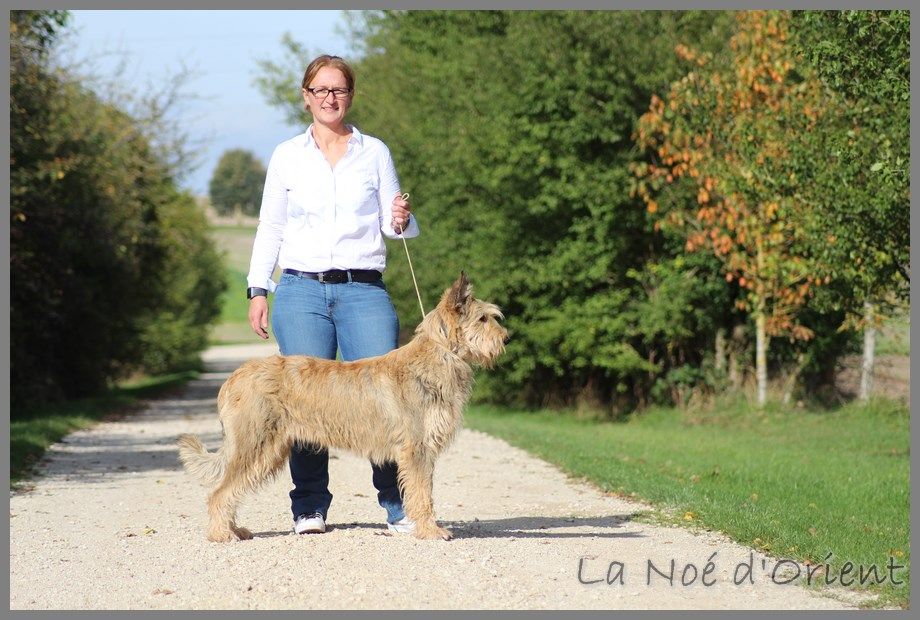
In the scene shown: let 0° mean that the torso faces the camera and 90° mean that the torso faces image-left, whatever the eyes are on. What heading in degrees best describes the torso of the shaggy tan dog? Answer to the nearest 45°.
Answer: approximately 270°

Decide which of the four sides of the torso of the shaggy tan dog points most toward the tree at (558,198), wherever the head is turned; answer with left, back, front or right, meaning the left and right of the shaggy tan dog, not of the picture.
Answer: left

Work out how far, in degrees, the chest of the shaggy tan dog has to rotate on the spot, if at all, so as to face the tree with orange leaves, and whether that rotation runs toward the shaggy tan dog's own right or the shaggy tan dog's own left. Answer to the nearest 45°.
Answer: approximately 45° to the shaggy tan dog's own left

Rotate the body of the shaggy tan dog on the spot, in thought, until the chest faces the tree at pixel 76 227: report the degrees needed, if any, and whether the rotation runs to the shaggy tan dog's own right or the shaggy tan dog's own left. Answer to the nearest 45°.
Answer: approximately 90° to the shaggy tan dog's own left

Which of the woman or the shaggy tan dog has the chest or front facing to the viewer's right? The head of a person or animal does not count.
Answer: the shaggy tan dog

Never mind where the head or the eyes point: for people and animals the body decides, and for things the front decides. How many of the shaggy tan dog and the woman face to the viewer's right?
1

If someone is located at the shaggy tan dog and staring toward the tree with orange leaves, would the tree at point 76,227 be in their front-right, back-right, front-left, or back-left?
front-left

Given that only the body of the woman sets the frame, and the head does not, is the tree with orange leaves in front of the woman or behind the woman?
behind

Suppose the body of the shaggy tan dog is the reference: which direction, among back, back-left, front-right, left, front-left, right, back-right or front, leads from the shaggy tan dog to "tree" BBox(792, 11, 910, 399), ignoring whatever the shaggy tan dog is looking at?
front-left

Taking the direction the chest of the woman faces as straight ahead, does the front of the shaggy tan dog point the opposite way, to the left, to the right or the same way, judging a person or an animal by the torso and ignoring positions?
to the left

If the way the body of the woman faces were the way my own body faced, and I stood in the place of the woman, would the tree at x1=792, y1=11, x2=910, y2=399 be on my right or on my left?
on my left

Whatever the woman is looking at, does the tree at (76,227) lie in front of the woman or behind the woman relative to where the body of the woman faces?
behind

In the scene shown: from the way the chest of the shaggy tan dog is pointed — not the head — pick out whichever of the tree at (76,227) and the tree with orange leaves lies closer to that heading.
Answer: the tree with orange leaves

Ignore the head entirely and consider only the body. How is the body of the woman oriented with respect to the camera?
toward the camera
